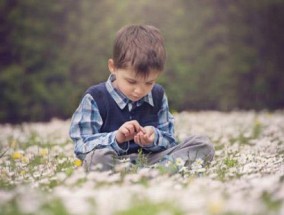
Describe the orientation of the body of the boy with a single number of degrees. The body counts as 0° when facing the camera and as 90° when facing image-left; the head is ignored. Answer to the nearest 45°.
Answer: approximately 315°
